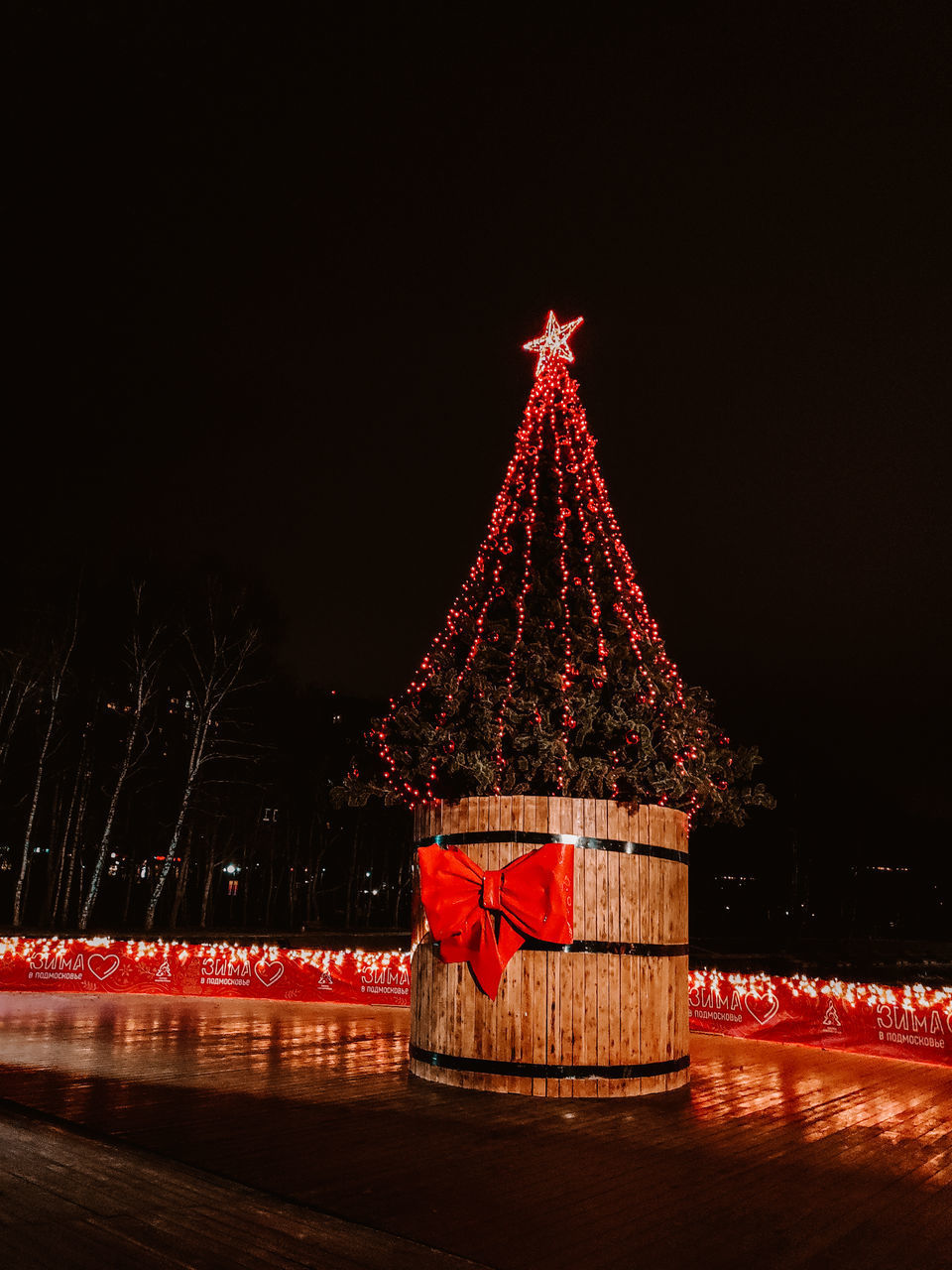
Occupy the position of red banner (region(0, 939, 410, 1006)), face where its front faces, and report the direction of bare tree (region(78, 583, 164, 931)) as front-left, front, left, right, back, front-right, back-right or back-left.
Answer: back

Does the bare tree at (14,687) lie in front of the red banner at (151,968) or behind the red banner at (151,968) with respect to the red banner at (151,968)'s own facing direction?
behind

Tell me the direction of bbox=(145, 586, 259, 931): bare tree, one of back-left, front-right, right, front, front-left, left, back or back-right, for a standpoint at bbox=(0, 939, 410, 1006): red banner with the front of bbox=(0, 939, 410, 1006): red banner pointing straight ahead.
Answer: back

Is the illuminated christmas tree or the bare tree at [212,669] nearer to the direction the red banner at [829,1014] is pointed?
the illuminated christmas tree

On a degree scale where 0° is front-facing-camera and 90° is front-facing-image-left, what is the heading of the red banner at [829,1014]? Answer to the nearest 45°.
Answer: approximately 45°
